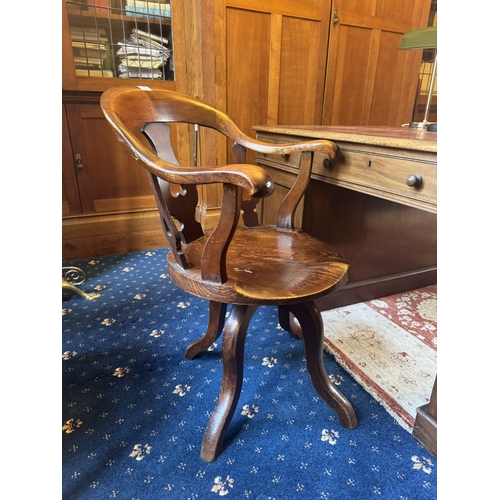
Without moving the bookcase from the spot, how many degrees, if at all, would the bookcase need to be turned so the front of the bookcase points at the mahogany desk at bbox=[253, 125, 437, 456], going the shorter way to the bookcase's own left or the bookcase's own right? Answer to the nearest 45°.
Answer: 0° — it already faces it

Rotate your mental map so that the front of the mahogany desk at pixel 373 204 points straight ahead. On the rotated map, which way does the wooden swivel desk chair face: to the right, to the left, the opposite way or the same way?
to the left

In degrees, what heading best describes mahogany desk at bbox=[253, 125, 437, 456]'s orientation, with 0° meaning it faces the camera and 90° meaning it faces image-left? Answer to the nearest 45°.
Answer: approximately 45°

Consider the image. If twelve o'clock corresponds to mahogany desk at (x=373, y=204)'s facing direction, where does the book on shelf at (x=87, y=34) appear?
The book on shelf is roughly at 2 o'clock from the mahogany desk.

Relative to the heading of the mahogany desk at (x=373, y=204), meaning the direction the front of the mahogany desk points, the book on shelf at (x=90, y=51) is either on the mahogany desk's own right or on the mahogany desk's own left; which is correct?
on the mahogany desk's own right

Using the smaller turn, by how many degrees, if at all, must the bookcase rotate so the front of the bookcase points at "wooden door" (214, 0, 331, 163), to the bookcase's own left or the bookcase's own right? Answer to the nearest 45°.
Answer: approximately 45° to the bookcase's own left

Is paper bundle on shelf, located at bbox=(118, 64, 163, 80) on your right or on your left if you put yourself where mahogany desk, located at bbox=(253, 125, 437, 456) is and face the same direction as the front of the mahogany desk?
on your right

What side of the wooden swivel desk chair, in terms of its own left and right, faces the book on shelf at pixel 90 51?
back

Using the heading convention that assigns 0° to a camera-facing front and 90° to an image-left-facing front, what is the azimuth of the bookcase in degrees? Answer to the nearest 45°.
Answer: approximately 315°

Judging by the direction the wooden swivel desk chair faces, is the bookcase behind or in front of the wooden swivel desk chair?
behind

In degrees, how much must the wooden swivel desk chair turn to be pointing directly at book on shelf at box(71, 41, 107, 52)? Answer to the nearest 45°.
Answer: approximately 180°
